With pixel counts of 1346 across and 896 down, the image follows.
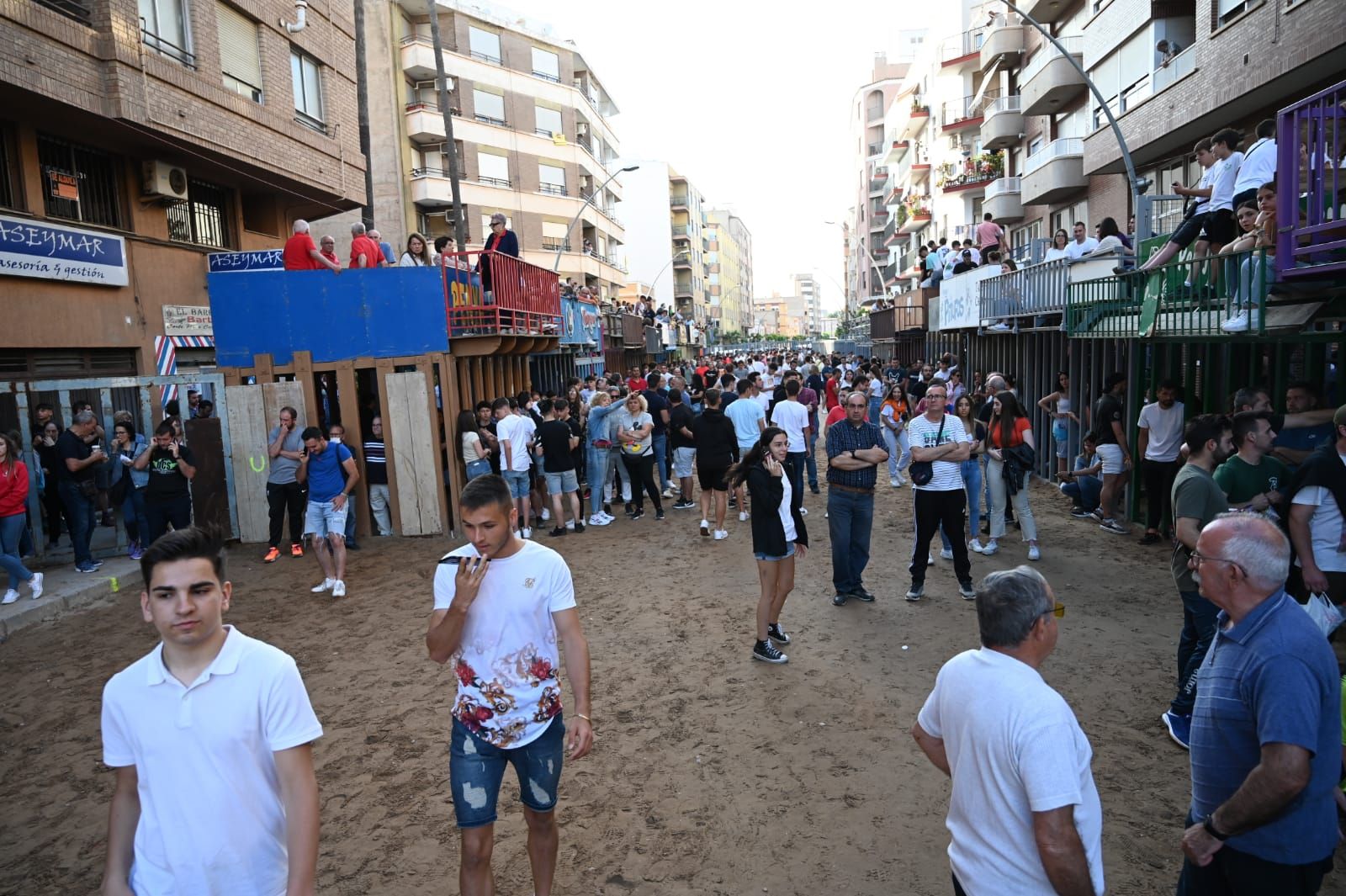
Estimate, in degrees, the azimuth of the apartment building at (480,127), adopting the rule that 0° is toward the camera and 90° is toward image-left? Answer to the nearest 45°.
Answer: approximately 315°

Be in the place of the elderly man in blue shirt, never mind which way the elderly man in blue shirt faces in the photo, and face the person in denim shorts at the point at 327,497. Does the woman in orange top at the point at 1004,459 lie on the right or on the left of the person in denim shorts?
right

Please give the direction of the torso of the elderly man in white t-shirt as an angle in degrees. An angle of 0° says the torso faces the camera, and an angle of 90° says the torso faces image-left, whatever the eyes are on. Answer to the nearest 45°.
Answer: approximately 225°

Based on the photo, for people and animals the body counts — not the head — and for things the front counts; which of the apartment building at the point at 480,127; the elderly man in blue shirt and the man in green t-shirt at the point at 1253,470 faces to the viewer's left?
the elderly man in blue shirt

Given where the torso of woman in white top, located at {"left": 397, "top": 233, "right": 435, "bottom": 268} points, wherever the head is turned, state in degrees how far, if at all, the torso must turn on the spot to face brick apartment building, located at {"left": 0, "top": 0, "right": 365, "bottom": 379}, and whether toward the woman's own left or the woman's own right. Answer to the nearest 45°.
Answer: approximately 135° to the woman's own right

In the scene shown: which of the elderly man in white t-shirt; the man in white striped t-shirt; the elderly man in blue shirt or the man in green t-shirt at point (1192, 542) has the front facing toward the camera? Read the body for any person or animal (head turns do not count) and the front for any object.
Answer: the man in white striped t-shirt

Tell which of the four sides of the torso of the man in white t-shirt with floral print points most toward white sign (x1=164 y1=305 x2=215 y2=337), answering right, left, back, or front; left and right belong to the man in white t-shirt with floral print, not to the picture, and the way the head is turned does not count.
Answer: back

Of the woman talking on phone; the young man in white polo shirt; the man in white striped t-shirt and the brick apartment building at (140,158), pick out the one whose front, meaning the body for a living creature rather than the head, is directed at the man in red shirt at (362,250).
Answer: the brick apartment building

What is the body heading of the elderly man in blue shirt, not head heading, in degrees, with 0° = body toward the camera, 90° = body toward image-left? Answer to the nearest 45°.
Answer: approximately 90°

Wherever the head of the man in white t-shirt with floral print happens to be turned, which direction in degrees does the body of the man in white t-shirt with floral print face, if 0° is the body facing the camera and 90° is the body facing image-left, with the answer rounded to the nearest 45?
approximately 0°

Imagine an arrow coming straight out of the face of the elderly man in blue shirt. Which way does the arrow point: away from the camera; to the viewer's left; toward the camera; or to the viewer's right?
to the viewer's left

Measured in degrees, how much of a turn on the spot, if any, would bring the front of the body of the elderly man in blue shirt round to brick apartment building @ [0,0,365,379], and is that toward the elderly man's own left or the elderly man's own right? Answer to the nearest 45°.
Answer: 0° — they already face it
